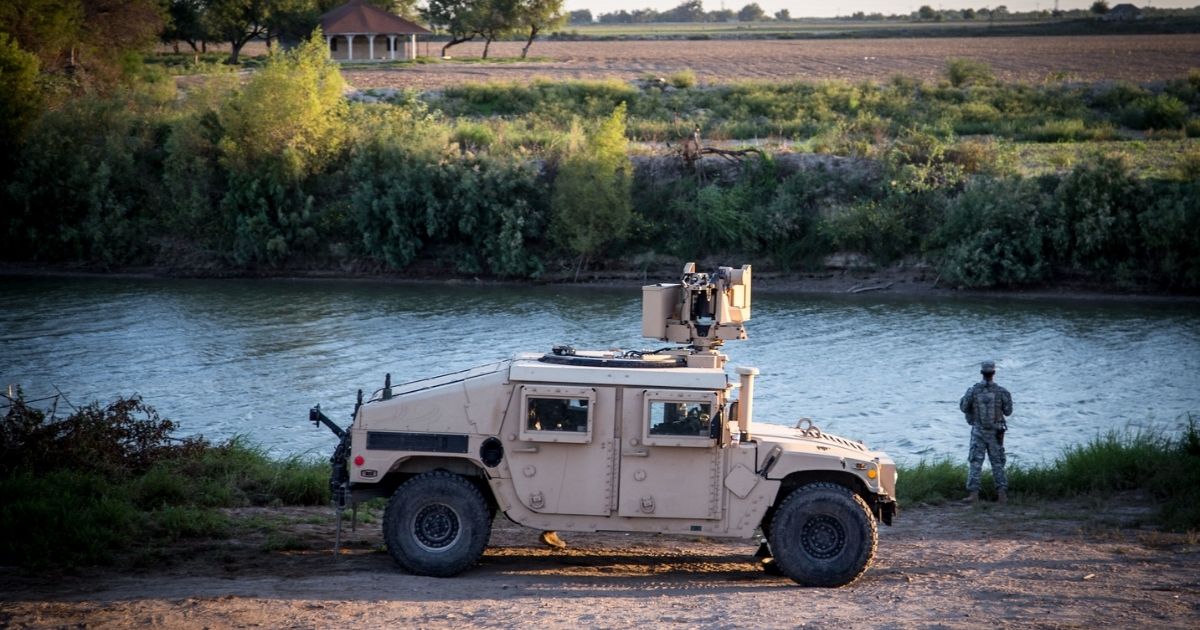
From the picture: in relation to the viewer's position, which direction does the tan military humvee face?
facing to the right of the viewer

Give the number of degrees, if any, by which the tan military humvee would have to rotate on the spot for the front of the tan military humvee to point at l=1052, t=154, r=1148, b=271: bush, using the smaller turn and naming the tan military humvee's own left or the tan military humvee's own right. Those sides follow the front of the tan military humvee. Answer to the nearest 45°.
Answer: approximately 45° to the tan military humvee's own left

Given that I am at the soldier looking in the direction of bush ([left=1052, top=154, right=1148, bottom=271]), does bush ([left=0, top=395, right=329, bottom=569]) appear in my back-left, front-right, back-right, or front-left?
back-left

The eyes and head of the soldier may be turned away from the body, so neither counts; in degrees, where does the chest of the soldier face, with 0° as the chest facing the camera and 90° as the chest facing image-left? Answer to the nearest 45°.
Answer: approximately 180°

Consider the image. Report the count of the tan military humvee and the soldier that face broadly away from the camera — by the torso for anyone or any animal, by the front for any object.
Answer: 1

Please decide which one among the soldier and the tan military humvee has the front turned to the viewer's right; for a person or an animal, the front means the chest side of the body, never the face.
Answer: the tan military humvee

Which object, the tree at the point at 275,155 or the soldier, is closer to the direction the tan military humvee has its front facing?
the soldier

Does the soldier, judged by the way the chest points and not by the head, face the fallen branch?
yes

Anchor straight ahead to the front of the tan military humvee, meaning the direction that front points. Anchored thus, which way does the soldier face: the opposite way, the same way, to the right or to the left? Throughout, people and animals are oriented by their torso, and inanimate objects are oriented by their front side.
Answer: to the left

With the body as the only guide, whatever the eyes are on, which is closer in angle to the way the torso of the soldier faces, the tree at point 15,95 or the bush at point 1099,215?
the bush

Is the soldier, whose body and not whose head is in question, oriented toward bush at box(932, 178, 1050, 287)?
yes

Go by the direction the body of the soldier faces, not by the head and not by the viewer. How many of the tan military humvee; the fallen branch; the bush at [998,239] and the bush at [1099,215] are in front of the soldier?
3

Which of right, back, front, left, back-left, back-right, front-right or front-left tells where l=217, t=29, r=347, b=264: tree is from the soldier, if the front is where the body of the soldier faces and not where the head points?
front-left

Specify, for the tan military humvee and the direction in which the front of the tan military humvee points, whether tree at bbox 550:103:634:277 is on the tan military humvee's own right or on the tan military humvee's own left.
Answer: on the tan military humvee's own left
